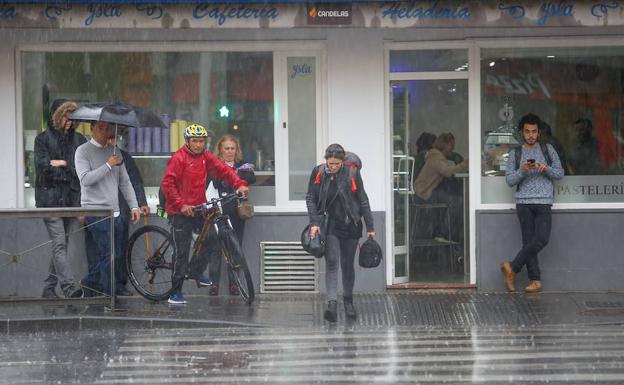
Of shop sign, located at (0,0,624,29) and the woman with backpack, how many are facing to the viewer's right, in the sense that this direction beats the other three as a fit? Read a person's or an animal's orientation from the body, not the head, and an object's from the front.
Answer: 0

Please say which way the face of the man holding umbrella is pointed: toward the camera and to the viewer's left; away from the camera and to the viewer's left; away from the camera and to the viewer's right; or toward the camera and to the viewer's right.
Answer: toward the camera and to the viewer's right

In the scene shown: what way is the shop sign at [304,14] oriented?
toward the camera

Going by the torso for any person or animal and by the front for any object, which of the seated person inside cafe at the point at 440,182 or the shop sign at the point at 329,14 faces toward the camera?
the shop sign

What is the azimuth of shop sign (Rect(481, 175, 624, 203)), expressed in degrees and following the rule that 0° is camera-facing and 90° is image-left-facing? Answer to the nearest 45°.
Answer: approximately 0°

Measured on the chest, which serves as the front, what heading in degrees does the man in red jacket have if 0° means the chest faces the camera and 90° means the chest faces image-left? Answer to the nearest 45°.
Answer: approximately 315°

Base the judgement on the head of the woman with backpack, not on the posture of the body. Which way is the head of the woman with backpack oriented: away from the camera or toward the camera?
toward the camera

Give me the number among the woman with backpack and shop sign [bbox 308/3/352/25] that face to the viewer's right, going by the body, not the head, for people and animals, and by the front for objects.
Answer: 0

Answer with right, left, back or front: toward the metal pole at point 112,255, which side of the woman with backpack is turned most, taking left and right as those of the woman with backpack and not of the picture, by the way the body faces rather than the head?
right

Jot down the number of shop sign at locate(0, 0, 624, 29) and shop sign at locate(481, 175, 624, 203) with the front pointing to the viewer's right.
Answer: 0
